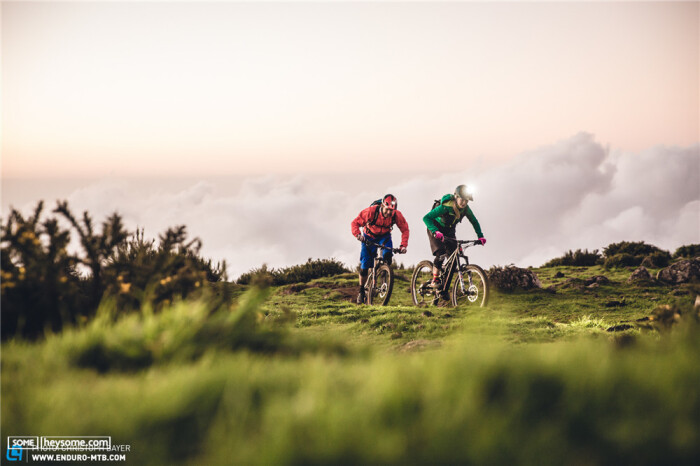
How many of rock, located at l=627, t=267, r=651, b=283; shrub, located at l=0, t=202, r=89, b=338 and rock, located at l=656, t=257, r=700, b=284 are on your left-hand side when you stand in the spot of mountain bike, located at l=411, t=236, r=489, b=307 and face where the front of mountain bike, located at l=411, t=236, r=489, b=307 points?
2

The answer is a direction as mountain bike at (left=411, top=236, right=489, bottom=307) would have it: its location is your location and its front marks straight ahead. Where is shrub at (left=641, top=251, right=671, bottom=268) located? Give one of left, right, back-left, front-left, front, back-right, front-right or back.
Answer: left

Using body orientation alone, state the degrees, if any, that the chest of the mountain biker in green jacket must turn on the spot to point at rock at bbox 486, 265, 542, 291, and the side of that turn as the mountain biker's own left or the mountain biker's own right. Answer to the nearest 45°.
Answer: approximately 90° to the mountain biker's own left

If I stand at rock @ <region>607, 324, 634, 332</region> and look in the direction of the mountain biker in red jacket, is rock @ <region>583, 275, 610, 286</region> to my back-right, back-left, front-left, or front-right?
front-right

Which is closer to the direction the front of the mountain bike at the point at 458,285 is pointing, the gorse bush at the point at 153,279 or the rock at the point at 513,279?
the gorse bush

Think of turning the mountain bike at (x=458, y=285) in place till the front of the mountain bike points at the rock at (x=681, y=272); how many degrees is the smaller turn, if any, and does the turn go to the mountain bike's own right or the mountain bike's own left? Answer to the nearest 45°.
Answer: approximately 90° to the mountain bike's own left

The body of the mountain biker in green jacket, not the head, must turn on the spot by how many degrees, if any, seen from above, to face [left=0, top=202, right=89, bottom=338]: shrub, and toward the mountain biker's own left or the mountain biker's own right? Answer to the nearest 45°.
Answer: approximately 90° to the mountain biker's own right

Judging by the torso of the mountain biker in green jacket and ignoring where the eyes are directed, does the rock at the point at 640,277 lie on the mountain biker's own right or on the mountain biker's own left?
on the mountain biker's own left

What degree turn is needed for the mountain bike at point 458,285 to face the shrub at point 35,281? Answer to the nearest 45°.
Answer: approximately 90° to its right

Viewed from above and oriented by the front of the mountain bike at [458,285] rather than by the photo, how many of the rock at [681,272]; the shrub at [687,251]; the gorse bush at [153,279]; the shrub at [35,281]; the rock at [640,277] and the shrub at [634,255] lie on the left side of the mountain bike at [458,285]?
4

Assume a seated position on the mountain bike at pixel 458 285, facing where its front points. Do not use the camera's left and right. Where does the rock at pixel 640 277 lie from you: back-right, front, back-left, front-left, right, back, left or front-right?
left

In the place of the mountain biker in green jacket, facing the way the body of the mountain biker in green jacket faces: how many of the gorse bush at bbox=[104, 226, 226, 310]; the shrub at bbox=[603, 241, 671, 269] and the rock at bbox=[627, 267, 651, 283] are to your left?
2

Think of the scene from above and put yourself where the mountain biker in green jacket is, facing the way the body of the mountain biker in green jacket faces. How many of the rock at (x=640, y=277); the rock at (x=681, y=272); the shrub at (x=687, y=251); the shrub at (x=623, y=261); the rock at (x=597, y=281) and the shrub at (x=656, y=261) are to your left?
6
